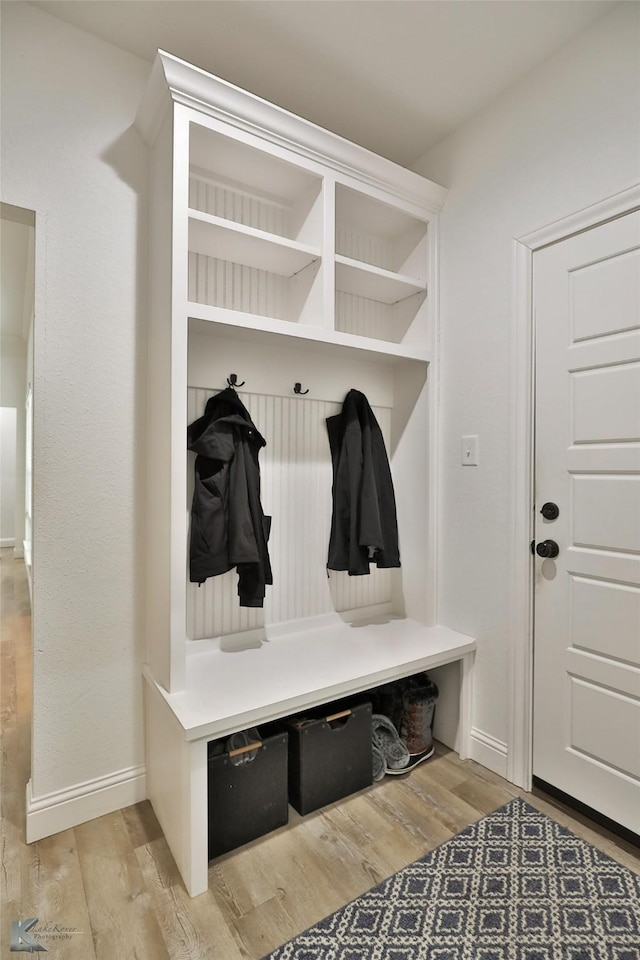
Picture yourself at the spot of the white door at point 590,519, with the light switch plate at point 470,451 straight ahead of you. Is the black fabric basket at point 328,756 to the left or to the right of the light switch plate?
left

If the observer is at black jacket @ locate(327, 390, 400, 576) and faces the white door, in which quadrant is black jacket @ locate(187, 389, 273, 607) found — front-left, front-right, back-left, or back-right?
back-right

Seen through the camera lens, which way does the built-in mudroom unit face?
facing the viewer and to the right of the viewer

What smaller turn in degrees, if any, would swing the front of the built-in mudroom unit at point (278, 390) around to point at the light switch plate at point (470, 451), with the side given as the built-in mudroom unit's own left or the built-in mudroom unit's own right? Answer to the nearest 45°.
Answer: approximately 45° to the built-in mudroom unit's own left

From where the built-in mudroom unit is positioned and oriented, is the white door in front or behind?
in front
